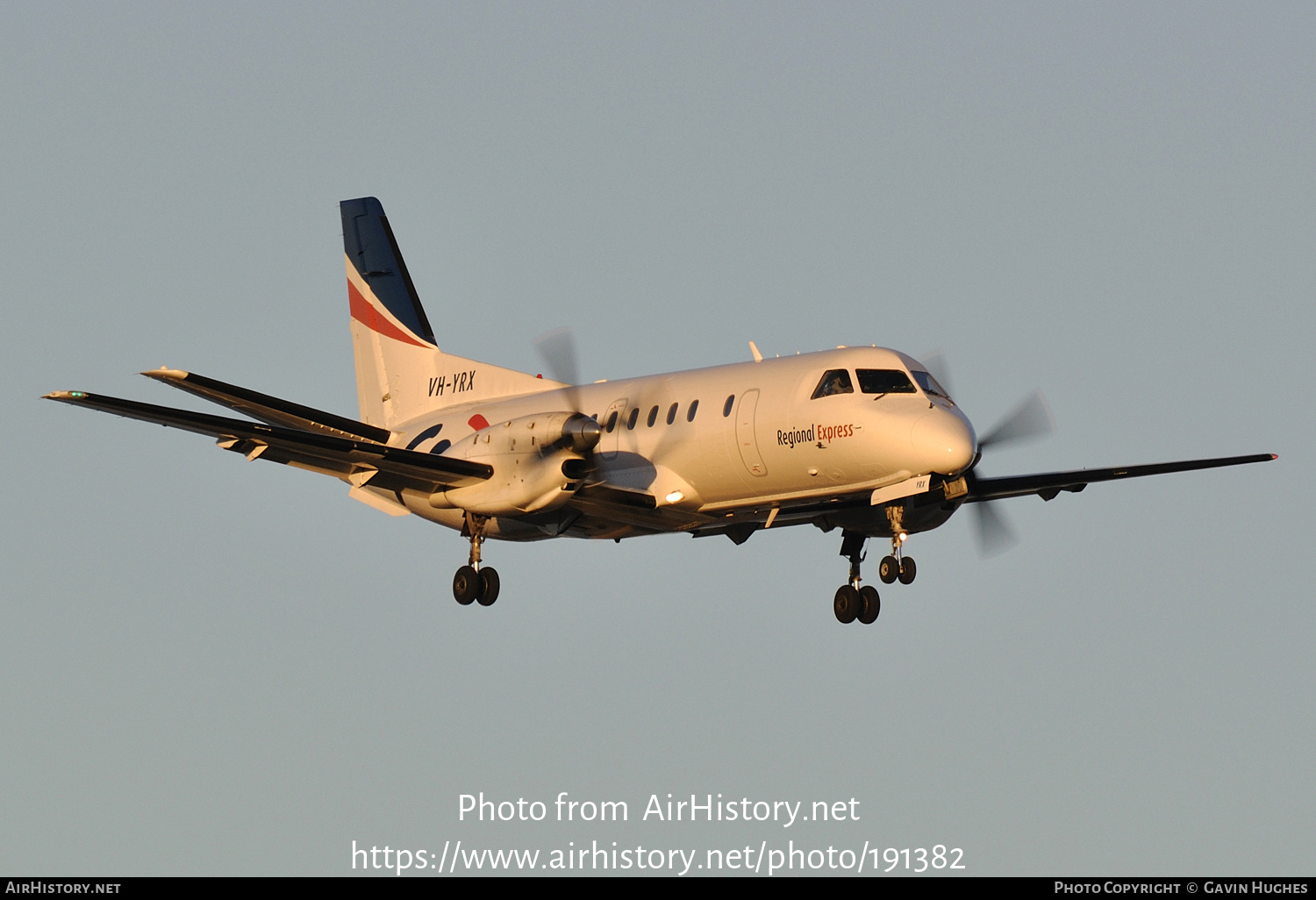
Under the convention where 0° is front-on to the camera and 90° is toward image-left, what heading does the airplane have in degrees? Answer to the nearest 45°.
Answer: approximately 315°
